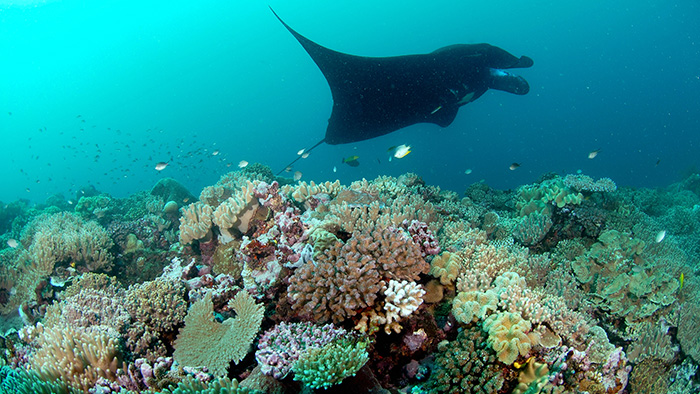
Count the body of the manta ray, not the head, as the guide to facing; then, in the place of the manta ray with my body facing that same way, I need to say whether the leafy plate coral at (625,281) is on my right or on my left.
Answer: on my right

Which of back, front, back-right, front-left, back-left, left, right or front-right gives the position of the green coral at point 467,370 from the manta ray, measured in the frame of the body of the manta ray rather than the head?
right

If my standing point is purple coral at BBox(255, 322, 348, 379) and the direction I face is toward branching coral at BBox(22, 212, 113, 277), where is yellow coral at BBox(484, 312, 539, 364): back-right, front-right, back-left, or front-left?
back-right

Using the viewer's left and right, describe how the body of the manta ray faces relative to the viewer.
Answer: facing to the right of the viewer

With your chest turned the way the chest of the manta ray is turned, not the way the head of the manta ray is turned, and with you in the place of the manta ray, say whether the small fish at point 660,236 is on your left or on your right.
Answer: on your right

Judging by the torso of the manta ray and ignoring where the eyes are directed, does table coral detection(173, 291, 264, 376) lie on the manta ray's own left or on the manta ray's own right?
on the manta ray's own right

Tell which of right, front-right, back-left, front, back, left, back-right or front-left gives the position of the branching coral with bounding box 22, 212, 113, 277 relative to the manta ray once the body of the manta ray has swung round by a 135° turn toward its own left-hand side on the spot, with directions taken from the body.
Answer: left

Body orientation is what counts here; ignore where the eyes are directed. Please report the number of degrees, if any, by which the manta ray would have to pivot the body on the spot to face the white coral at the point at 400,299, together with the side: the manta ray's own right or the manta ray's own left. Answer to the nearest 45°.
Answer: approximately 90° to the manta ray's own right

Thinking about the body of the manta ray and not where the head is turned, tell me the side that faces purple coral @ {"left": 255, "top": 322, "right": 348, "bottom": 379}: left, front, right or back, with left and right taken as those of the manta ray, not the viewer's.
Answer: right
